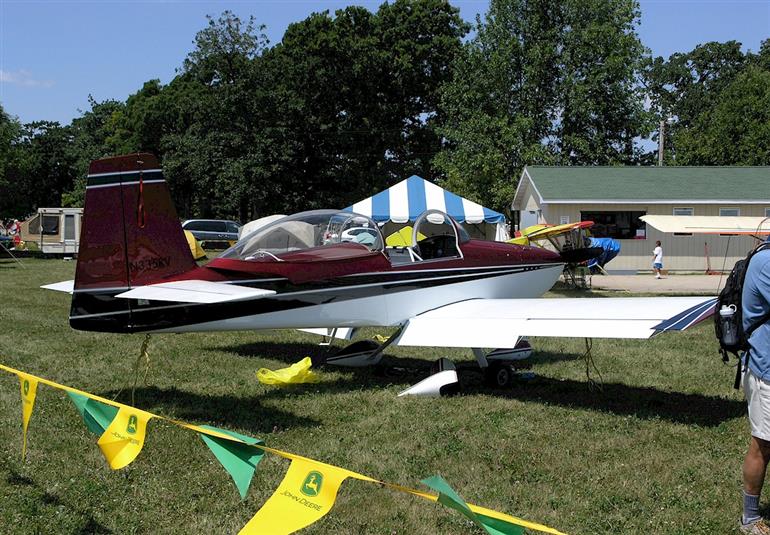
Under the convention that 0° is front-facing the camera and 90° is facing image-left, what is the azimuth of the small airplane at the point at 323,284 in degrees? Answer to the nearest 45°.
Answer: approximately 225°

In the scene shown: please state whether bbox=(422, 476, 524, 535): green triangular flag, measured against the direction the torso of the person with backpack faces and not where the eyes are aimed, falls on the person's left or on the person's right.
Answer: on the person's right

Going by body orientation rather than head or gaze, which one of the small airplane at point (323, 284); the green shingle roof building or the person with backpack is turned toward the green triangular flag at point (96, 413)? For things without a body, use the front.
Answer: the green shingle roof building

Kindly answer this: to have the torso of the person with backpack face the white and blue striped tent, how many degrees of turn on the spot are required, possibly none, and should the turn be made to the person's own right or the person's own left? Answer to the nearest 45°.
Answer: approximately 135° to the person's own left

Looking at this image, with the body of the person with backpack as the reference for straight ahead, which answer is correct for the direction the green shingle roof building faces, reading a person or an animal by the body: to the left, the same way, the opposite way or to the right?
to the right

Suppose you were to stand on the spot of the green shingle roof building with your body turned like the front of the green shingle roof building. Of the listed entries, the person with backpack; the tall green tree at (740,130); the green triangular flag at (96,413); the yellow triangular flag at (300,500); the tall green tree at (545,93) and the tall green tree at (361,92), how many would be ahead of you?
3

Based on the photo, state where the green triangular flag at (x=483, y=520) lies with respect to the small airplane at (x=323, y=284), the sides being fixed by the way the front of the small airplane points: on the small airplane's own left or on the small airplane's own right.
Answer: on the small airplane's own right

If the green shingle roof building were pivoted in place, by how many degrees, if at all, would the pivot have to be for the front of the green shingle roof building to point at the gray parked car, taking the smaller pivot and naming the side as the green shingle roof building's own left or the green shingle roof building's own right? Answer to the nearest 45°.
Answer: approximately 90° to the green shingle roof building's own right

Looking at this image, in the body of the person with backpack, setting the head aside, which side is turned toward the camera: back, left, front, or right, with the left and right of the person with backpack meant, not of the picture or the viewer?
right

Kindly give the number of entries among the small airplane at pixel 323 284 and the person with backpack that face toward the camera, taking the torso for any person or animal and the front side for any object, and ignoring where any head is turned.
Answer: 0

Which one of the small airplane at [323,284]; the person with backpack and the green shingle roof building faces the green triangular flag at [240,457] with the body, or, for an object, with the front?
the green shingle roof building

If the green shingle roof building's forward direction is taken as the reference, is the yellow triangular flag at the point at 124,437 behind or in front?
in front

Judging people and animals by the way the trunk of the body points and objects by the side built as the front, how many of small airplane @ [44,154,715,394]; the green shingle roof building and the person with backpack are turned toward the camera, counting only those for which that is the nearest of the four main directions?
1
